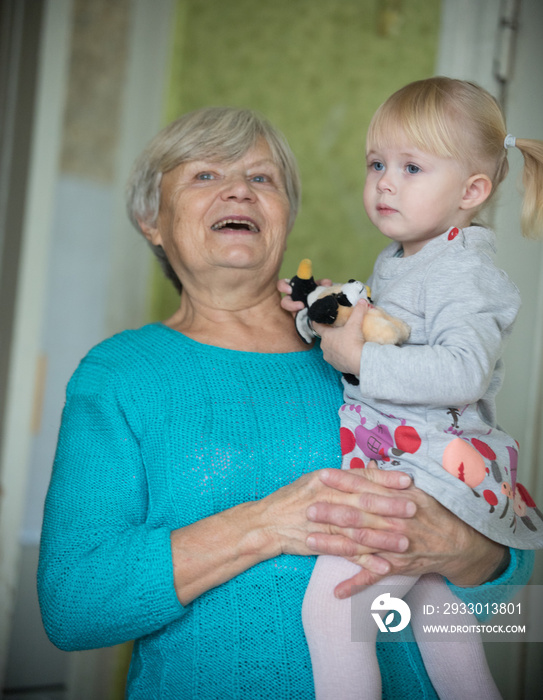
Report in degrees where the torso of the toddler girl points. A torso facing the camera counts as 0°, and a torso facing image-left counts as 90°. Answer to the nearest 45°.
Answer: approximately 45°
